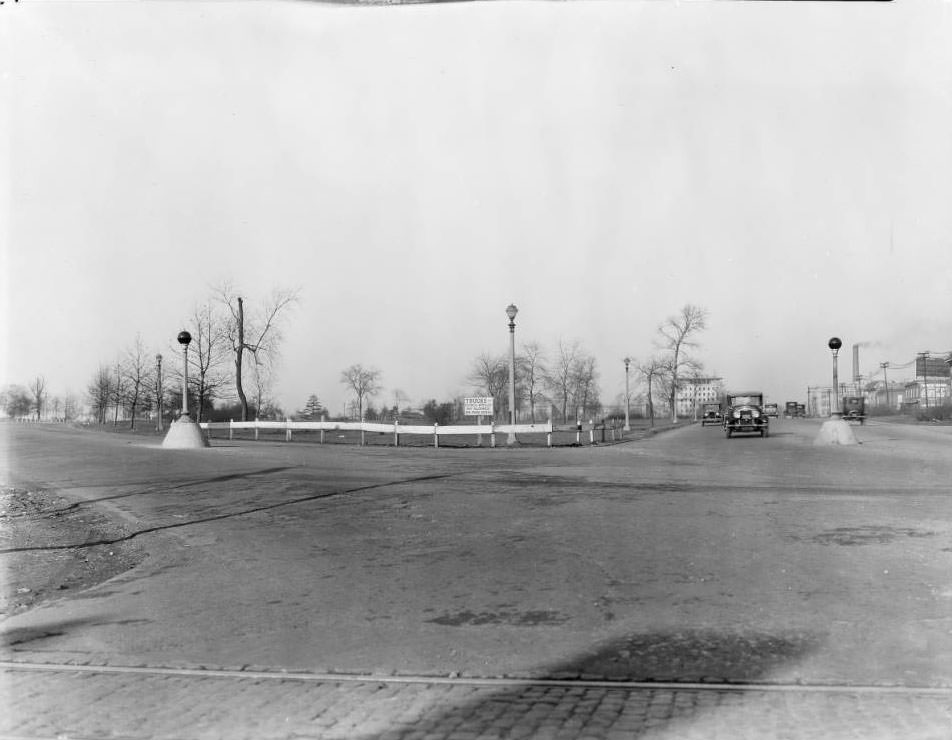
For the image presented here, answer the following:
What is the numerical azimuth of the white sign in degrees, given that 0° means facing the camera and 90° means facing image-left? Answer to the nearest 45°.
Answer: approximately 0°

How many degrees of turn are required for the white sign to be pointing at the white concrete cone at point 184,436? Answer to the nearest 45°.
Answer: approximately 45° to its right

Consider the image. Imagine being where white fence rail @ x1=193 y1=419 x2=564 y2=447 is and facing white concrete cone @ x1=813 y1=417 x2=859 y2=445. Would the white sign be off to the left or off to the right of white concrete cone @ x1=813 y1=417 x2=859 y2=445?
left

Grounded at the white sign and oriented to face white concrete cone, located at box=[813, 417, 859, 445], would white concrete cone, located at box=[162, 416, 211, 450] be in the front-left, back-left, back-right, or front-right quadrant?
back-right

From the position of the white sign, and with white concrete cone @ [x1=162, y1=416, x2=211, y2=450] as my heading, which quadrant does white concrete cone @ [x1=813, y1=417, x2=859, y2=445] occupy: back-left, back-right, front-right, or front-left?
back-left

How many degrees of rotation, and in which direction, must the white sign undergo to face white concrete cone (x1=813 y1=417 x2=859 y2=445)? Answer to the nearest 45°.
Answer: approximately 45° to its left

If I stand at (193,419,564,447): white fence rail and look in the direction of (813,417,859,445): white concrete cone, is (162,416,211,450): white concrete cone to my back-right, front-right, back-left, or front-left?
back-right
